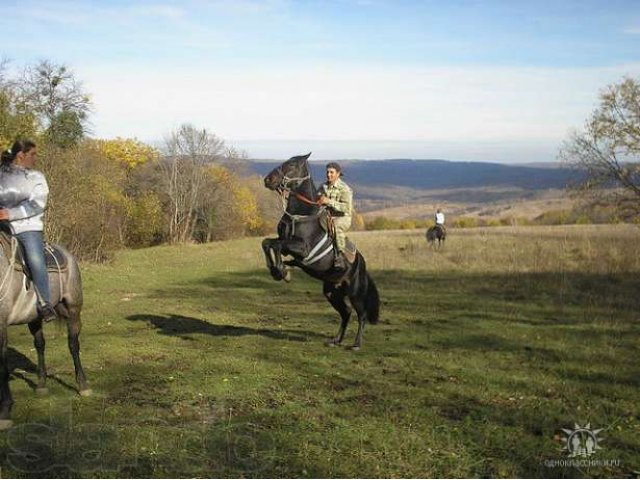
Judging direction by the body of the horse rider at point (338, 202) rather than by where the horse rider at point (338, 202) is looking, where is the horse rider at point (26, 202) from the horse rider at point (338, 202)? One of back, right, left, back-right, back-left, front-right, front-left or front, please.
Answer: front

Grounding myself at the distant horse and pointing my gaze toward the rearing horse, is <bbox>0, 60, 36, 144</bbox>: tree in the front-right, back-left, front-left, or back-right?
front-right

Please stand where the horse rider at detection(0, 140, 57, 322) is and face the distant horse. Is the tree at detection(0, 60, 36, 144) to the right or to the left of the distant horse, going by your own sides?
left

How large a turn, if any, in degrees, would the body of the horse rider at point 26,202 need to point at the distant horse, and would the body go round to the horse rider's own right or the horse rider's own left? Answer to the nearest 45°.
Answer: approximately 180°

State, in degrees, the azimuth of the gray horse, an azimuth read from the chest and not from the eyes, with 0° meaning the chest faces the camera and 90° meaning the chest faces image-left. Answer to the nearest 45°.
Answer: approximately 45°

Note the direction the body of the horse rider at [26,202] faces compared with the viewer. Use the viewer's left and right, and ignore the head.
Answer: facing the viewer and to the left of the viewer

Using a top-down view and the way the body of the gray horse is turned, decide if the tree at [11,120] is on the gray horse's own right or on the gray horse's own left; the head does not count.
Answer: on the gray horse's own right

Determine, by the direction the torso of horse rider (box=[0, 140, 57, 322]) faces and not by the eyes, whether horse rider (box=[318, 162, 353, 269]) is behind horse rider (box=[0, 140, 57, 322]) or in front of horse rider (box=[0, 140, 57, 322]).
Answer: behind

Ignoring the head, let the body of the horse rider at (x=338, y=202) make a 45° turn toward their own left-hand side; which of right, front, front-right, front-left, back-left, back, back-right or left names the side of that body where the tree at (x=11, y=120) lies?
back-right

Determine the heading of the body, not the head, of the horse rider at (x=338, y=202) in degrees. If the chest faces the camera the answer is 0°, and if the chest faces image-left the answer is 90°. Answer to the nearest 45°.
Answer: approximately 45°
